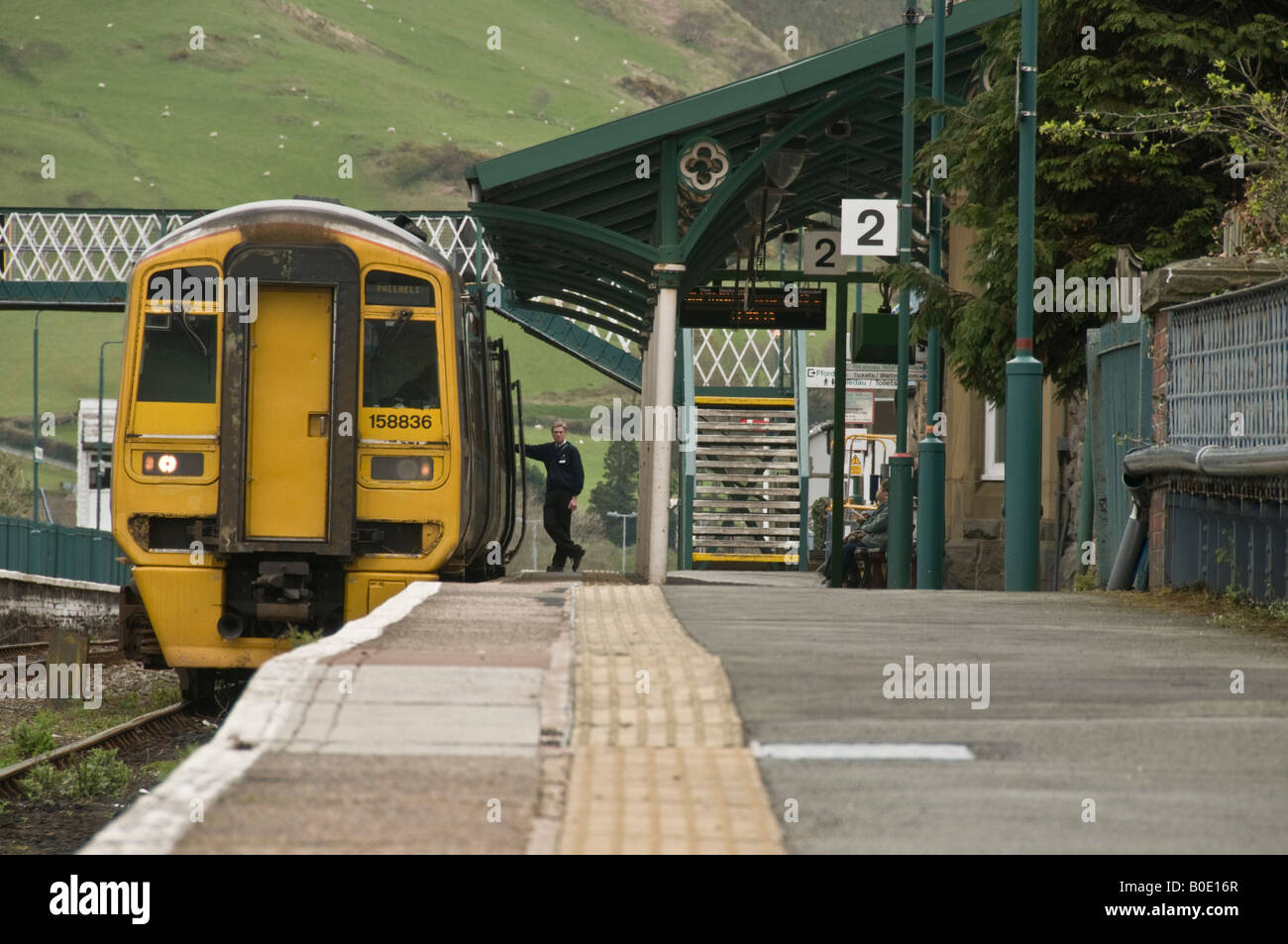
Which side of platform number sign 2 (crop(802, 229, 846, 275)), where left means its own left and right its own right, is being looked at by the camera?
front

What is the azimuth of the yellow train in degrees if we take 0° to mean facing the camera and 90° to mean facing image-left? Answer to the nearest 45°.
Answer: approximately 0°

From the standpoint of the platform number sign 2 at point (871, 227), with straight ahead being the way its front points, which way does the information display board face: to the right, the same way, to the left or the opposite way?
the same way

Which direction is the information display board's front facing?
toward the camera

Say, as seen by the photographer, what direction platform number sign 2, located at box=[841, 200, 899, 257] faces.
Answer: facing the viewer

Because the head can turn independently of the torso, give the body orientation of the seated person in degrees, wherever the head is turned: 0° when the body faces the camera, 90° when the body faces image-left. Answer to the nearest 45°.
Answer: approximately 90°

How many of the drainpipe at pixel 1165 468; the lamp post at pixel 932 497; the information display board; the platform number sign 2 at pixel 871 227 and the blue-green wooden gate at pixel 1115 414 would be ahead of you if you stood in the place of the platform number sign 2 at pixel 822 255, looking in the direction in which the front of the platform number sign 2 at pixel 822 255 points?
4

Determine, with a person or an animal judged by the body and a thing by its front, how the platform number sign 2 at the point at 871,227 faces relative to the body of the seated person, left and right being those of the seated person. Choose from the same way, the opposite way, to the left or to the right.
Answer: to the left

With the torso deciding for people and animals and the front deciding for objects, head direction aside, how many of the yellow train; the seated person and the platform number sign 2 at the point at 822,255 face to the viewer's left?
1

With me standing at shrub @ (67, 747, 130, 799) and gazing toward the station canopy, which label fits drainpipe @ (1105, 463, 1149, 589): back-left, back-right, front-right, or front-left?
front-right

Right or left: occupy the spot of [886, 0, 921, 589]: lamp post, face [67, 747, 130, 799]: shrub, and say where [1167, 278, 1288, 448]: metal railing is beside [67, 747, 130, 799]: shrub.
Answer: left

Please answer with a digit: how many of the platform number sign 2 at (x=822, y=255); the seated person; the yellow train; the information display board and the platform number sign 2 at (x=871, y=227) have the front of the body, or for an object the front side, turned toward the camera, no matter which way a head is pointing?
4

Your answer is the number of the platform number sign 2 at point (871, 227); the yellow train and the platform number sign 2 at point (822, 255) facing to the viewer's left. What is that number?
0

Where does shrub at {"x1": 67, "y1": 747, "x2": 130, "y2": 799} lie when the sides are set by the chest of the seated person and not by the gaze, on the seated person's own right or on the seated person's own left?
on the seated person's own left

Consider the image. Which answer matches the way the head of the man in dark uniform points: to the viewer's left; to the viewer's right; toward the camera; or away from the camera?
toward the camera
